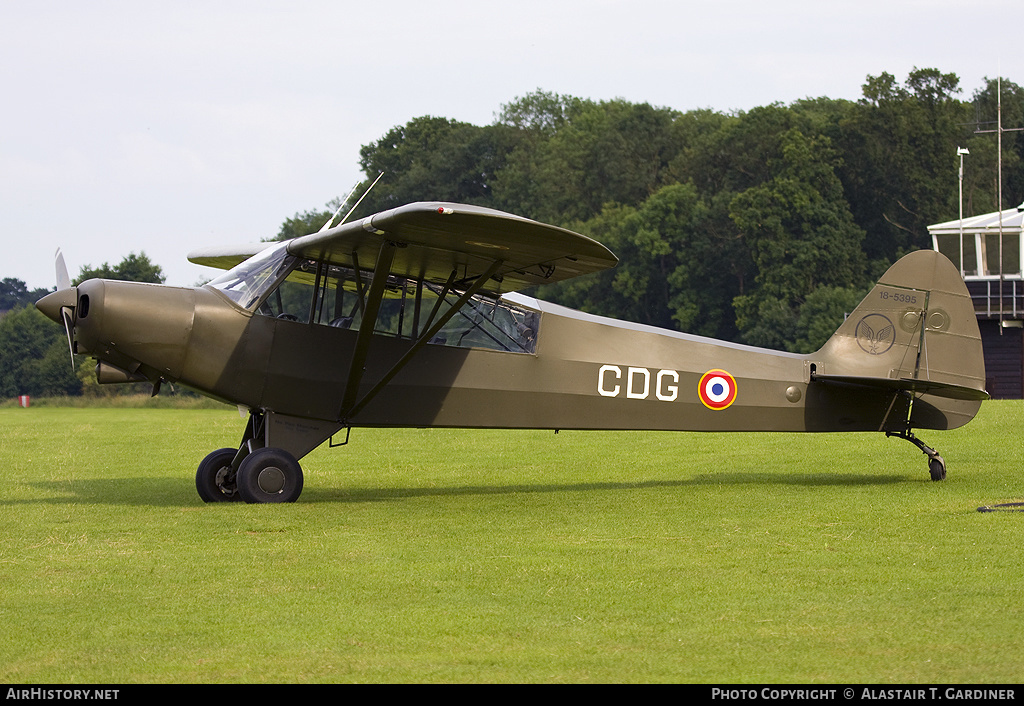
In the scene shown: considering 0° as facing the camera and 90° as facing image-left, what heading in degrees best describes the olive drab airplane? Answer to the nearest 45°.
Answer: approximately 90°

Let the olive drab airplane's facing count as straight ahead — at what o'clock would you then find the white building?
The white building is roughly at 4 o'clock from the olive drab airplane.

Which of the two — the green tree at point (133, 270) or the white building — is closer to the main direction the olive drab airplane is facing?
the green tree

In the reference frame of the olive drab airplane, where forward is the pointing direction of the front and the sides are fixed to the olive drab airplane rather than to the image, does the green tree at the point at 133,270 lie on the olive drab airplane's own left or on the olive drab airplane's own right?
on the olive drab airplane's own right
